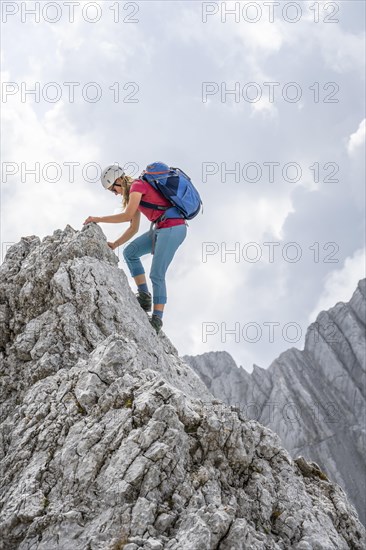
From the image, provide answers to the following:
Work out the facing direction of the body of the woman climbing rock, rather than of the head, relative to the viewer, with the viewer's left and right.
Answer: facing to the left of the viewer

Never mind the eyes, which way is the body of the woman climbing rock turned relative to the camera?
to the viewer's left
